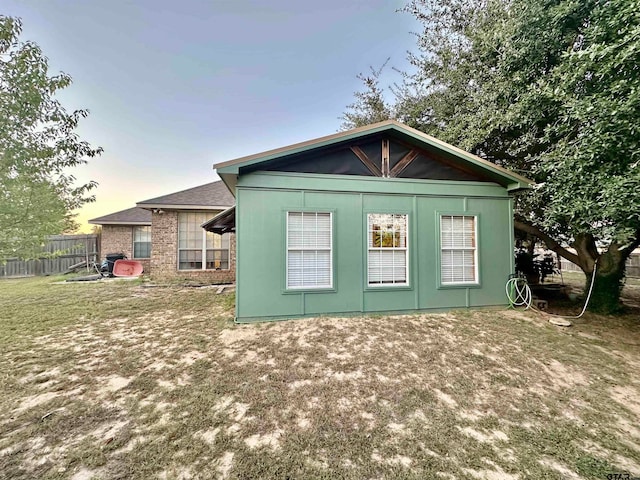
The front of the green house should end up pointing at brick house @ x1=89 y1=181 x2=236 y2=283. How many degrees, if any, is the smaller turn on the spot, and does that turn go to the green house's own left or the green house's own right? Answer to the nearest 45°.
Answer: approximately 135° to the green house's own right

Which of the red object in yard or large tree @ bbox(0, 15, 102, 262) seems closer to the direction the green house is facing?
the large tree

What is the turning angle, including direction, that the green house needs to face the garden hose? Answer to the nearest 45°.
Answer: approximately 90° to its left

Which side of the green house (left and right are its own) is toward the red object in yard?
right

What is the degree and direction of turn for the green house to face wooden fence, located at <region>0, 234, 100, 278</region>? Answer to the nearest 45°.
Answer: approximately 90° to its right

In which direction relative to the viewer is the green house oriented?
toward the camera

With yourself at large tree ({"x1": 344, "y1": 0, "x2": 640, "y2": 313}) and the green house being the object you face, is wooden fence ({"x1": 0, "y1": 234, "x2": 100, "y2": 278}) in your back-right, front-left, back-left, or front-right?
front-right

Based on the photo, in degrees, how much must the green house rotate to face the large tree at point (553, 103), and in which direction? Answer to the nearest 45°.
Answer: approximately 90° to its left

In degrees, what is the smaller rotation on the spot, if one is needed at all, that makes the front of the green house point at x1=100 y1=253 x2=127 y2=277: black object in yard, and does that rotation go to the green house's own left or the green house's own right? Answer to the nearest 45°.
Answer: approximately 90° to the green house's own right

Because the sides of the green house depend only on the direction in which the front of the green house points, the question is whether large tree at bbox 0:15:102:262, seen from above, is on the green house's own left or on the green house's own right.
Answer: on the green house's own right
